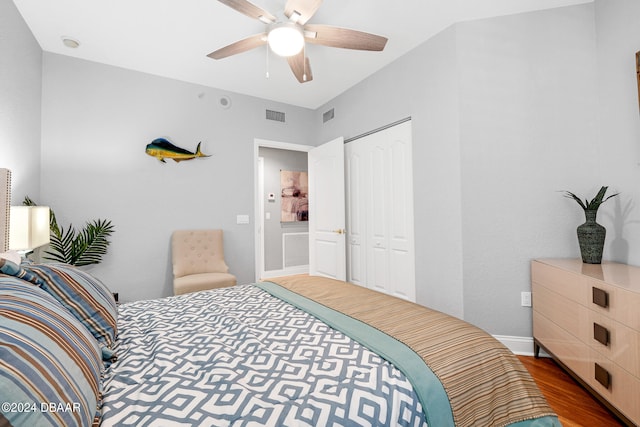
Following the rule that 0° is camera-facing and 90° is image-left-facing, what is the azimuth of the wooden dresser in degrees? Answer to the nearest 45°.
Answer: approximately 45°

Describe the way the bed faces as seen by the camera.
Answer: facing to the right of the viewer

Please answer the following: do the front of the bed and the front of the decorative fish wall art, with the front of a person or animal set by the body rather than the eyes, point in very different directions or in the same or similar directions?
very different directions

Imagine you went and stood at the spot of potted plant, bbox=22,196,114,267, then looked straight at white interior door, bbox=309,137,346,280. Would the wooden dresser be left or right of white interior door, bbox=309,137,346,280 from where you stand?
right

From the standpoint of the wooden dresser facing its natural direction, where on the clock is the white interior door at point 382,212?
The white interior door is roughly at 2 o'clock from the wooden dresser.

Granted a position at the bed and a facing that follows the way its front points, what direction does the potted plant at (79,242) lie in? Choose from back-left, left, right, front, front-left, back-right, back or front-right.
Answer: back-left

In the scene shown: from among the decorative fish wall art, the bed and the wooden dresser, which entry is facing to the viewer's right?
the bed

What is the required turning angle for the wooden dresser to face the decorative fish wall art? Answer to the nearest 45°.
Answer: approximately 45° to its right

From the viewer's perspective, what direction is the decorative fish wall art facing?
to the viewer's left

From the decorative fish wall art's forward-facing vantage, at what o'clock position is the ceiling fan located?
The ceiling fan is roughly at 8 o'clock from the decorative fish wall art.

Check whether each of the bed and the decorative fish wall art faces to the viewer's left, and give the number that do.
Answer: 1
